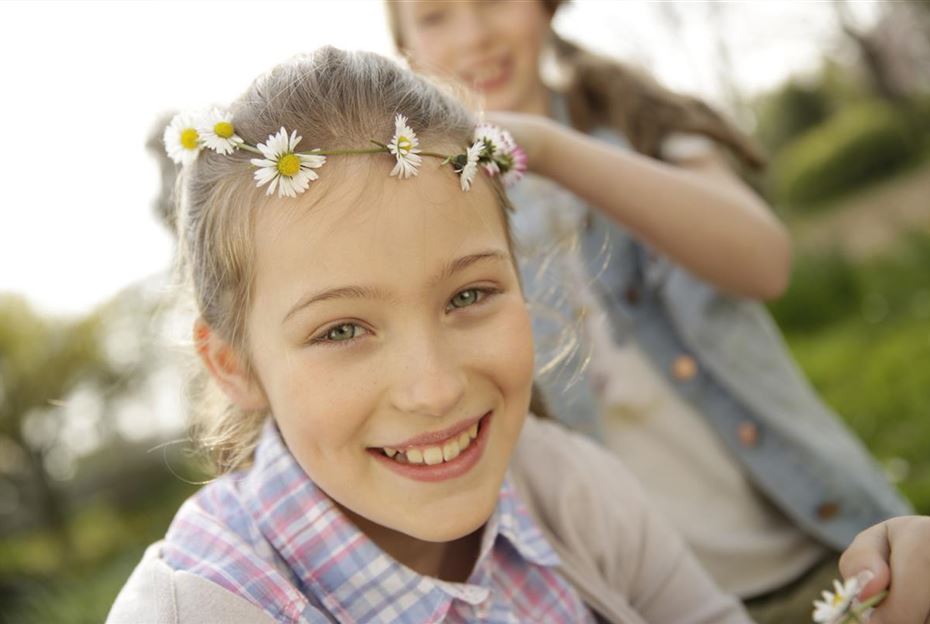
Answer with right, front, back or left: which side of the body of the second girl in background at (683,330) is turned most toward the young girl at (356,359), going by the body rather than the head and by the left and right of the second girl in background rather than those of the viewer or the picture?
front

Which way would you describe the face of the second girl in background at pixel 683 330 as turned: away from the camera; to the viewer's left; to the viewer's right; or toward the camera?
toward the camera

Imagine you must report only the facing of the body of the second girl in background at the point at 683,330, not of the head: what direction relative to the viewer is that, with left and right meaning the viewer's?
facing the viewer and to the left of the viewer
